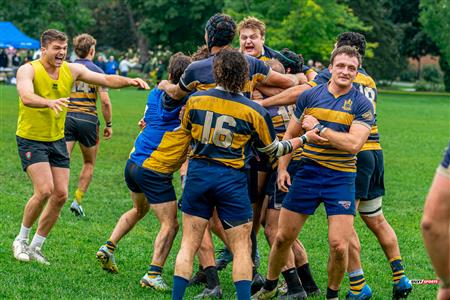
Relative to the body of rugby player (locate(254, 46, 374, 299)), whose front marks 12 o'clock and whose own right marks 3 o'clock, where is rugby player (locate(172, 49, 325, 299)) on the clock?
rugby player (locate(172, 49, 325, 299)) is roughly at 2 o'clock from rugby player (locate(254, 46, 374, 299)).

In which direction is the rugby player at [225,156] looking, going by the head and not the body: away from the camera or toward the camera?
away from the camera

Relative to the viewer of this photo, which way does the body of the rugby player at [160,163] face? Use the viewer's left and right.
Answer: facing away from the viewer and to the right of the viewer

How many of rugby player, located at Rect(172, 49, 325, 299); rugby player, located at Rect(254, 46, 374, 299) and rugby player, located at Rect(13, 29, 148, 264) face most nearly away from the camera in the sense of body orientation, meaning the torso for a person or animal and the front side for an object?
1

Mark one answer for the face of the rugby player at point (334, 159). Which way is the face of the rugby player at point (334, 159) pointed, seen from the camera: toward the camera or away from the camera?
toward the camera

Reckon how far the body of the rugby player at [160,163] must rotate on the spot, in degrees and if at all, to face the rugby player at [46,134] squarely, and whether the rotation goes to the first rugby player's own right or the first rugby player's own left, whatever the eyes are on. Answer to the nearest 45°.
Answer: approximately 90° to the first rugby player's own left

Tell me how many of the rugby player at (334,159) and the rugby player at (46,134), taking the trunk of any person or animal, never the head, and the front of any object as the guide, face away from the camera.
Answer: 0

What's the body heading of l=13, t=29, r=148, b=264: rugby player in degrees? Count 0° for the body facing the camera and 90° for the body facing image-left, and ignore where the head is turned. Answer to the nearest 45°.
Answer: approximately 315°

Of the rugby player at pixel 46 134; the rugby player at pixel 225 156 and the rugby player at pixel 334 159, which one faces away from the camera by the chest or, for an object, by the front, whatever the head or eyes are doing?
the rugby player at pixel 225 156

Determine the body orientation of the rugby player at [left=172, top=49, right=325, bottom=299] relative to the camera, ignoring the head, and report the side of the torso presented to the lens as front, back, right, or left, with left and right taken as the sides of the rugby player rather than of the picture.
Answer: back

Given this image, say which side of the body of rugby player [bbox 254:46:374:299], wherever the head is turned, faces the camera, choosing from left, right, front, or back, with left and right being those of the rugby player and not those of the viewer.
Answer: front

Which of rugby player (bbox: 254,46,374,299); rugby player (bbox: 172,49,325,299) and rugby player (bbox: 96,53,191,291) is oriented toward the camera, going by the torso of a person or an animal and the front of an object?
rugby player (bbox: 254,46,374,299)

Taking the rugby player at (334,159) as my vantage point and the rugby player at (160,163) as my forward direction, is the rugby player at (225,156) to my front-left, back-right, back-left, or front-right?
front-left

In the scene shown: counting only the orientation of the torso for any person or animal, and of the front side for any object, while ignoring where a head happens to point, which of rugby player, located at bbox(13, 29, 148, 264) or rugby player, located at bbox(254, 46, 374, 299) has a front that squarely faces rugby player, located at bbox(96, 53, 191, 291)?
rugby player, located at bbox(13, 29, 148, 264)
